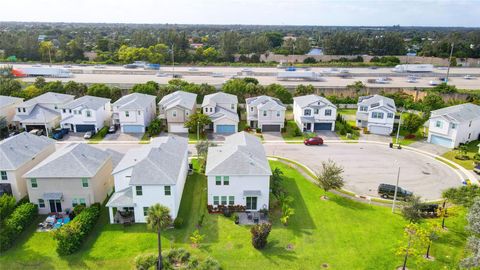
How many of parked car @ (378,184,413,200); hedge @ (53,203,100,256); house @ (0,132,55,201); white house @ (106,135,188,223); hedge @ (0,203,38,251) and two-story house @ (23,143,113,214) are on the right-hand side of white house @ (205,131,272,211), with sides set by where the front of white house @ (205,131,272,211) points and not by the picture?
1

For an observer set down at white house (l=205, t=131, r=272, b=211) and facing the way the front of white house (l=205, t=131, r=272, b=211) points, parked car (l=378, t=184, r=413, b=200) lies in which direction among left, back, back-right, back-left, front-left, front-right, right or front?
right

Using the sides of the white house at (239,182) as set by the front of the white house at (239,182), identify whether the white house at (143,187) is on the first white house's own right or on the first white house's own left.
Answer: on the first white house's own left

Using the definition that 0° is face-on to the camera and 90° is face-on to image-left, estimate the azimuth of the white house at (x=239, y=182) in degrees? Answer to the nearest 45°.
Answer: approximately 180°

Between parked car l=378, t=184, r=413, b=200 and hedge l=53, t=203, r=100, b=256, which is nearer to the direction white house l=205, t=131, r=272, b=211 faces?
the parked car

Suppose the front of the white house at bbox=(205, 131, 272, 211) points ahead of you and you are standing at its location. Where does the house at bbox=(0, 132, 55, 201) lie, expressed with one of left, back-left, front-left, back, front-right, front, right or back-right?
left

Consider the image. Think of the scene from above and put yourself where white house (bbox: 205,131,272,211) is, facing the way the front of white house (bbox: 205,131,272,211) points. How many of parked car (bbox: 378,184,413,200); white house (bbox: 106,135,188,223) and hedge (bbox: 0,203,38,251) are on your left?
2

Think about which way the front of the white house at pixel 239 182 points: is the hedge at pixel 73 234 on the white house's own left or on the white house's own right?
on the white house's own left

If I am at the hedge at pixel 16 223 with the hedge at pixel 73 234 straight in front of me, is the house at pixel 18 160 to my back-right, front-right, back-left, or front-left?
back-left

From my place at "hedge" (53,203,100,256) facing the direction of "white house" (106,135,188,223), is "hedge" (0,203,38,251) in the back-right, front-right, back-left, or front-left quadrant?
back-left

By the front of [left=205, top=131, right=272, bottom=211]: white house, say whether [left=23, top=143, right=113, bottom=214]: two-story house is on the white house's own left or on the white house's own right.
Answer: on the white house's own left

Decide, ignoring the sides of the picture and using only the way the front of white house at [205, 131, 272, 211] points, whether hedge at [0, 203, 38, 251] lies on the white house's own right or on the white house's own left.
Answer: on the white house's own left

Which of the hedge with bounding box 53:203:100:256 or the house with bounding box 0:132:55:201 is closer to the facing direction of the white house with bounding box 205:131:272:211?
the house
